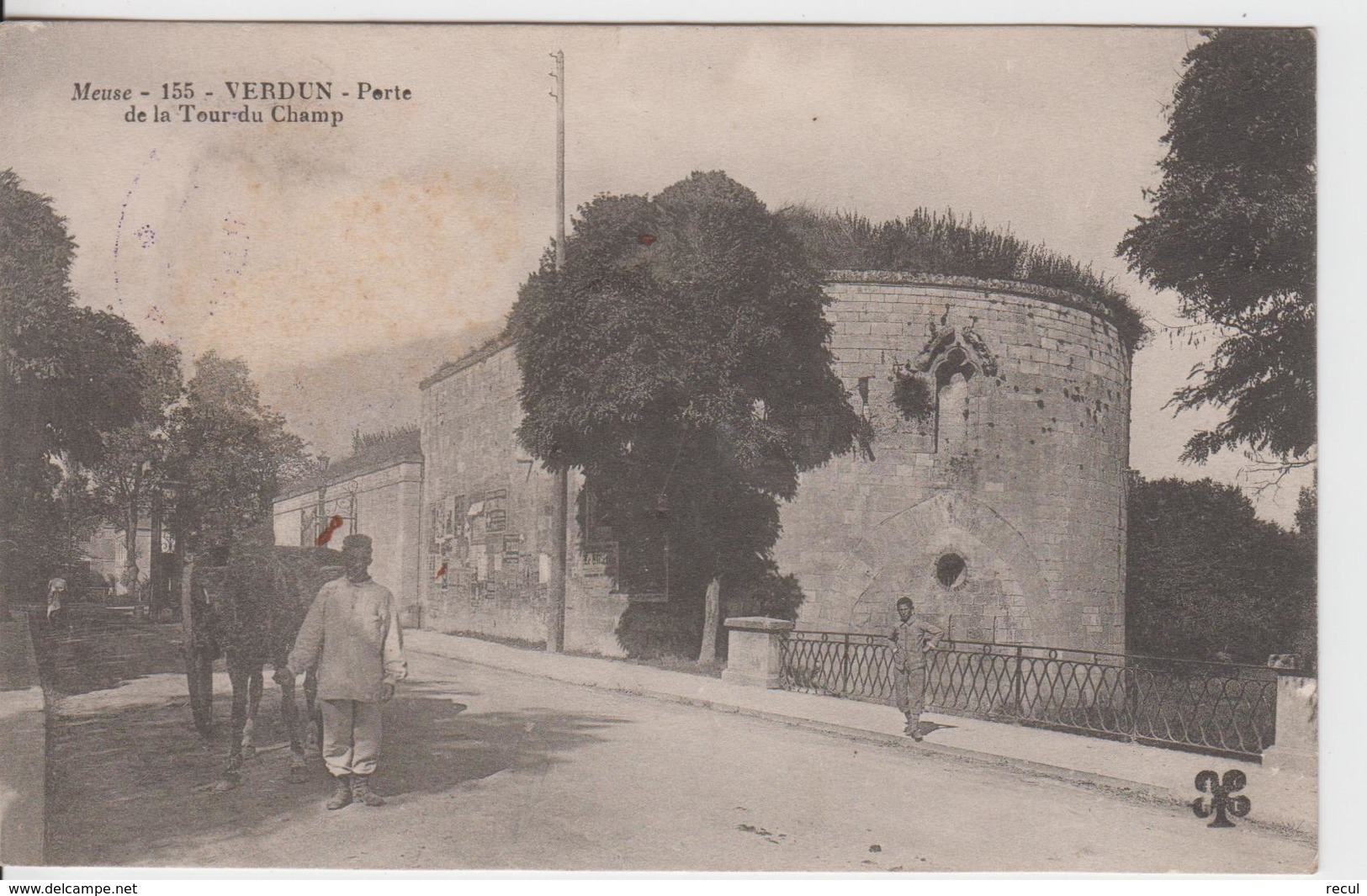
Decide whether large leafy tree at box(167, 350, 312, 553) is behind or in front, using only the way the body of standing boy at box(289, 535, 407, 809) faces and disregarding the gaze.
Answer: behind

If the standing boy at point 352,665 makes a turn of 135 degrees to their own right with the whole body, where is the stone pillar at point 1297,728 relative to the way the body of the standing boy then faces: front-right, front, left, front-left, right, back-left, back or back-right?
back-right

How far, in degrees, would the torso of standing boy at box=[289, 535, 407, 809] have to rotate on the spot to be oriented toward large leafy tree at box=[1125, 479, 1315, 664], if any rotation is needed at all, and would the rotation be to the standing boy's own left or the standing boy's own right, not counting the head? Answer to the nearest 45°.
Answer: approximately 135° to the standing boy's own left

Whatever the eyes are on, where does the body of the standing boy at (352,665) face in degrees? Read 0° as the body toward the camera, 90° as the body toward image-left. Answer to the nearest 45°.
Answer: approximately 0°
